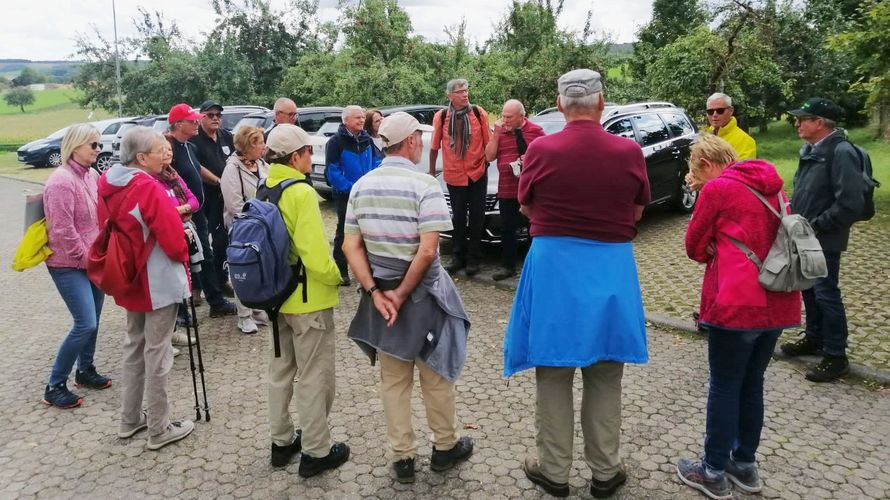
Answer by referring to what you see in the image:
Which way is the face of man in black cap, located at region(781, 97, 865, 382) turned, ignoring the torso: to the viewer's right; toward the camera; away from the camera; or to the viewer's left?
to the viewer's left

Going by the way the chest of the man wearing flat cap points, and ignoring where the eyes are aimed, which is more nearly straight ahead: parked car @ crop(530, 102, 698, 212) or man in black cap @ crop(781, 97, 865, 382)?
the parked car

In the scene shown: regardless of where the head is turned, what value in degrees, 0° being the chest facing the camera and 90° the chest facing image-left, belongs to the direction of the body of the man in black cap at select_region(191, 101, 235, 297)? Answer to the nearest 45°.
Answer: approximately 315°

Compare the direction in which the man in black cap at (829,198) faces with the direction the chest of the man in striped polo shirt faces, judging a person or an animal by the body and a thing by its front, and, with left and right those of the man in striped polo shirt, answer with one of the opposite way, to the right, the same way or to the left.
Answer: to the left

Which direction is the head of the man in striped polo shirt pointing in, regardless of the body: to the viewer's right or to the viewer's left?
to the viewer's right

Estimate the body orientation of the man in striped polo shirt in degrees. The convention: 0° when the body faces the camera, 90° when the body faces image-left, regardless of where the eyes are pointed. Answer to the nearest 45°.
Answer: approximately 225°

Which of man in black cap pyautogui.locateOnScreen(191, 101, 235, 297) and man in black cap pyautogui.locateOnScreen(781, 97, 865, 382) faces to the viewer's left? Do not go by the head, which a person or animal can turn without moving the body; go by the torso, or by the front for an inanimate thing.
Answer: man in black cap pyautogui.locateOnScreen(781, 97, 865, 382)

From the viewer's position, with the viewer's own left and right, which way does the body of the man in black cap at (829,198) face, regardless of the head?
facing to the left of the viewer

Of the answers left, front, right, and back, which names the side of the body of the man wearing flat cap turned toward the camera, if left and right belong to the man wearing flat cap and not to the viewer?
back

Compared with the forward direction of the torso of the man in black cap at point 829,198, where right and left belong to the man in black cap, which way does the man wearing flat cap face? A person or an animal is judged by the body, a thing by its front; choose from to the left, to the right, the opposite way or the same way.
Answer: to the right
